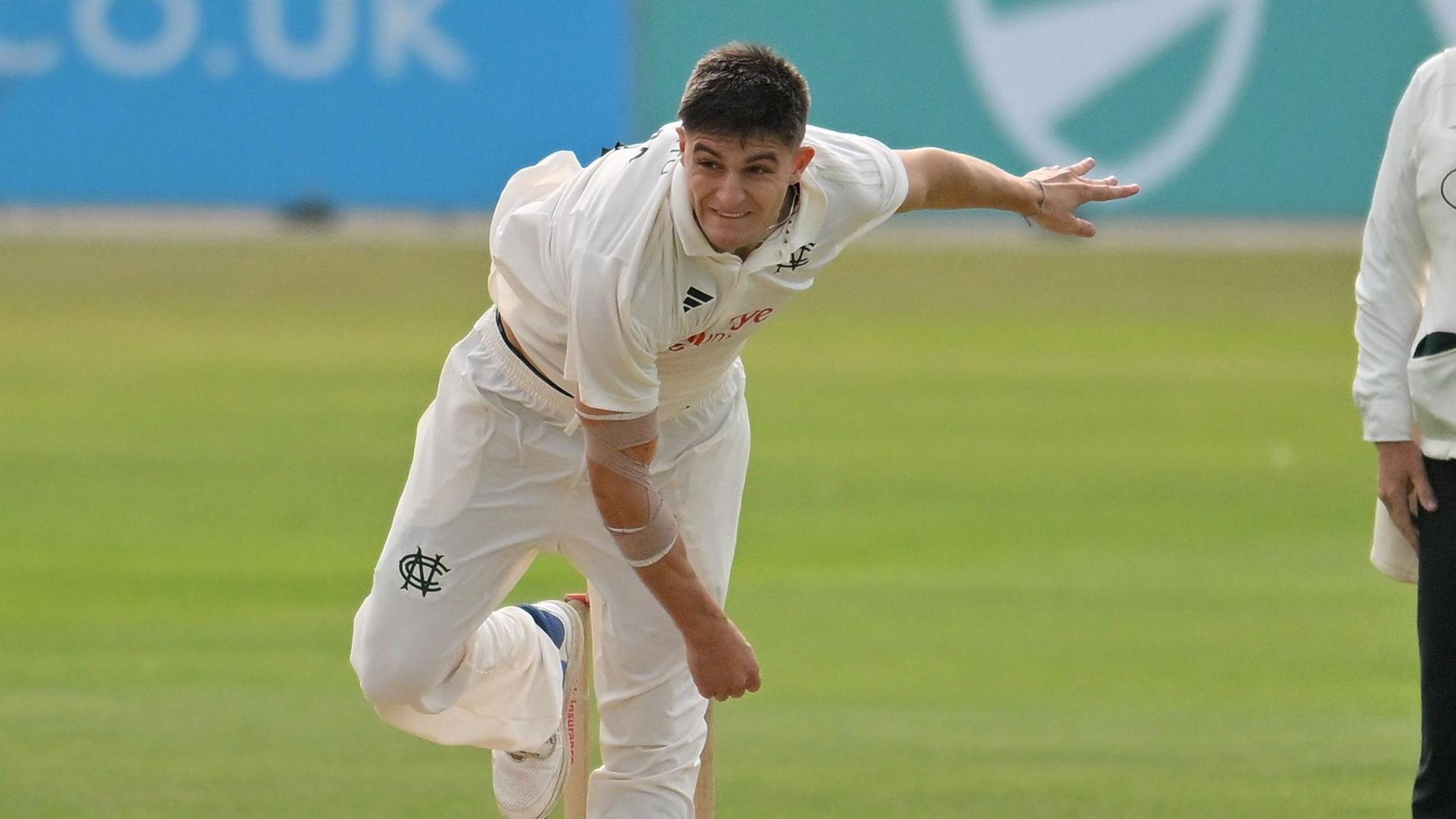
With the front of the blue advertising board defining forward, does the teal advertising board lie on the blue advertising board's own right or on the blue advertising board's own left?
on the blue advertising board's own left

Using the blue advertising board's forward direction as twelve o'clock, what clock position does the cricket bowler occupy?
The cricket bowler is roughly at 12 o'clock from the blue advertising board.

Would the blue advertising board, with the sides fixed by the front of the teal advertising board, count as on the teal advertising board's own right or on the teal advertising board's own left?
on the teal advertising board's own right

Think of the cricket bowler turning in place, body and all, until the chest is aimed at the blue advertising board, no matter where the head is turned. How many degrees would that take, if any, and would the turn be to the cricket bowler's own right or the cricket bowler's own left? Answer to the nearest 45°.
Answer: approximately 180°

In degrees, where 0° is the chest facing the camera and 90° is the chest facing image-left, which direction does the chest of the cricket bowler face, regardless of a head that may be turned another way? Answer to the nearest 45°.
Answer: approximately 0°

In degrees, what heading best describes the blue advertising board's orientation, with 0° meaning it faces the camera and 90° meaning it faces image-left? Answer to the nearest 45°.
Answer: approximately 0°

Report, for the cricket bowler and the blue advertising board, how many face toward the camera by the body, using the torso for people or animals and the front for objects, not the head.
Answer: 2

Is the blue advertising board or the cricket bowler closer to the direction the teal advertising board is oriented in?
the cricket bowler

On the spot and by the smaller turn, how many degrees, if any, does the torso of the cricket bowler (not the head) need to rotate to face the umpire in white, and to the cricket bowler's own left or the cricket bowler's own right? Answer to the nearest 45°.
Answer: approximately 90° to the cricket bowler's own left

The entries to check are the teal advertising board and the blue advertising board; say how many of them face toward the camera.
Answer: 2

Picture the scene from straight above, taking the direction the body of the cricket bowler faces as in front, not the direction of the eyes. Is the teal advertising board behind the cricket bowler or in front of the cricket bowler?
behind

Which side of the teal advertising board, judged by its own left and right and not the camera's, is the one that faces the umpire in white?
front
